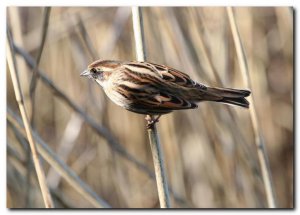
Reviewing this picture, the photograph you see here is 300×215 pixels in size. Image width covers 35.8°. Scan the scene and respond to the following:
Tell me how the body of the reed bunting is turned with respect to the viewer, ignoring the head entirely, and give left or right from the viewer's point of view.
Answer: facing to the left of the viewer
